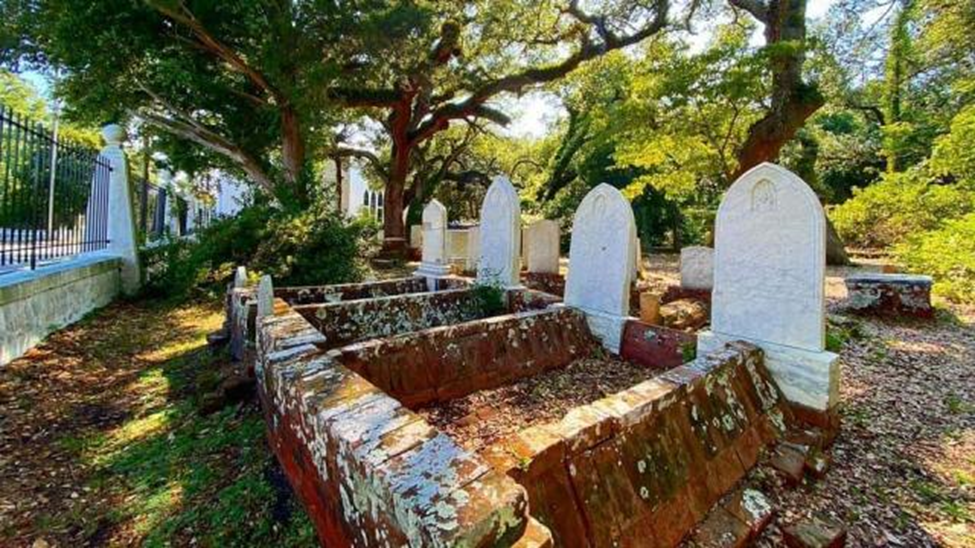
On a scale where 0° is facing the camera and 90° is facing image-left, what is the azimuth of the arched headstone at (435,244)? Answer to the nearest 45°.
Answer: approximately 45°

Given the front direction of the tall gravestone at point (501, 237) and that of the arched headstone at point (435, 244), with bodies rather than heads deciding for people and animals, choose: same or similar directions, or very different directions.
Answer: same or similar directions

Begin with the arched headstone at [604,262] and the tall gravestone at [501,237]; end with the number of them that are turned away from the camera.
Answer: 0

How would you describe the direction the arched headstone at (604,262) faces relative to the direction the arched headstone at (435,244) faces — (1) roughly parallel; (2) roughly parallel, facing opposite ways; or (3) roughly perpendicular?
roughly parallel

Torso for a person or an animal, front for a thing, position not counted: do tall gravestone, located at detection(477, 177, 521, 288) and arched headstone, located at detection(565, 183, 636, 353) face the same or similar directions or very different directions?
same or similar directions

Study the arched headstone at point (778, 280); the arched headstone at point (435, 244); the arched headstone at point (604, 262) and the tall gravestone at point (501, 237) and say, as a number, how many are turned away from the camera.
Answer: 0

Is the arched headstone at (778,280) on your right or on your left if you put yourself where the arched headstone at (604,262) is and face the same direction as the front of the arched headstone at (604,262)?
on your left

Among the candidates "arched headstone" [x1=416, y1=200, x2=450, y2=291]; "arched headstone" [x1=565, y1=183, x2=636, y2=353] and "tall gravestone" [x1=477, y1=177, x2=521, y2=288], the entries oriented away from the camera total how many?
0

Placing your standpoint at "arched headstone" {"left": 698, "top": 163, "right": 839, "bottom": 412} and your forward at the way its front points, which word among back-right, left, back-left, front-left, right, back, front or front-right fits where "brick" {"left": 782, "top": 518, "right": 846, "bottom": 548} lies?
front-left

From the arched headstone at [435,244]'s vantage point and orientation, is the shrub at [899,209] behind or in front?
behind
